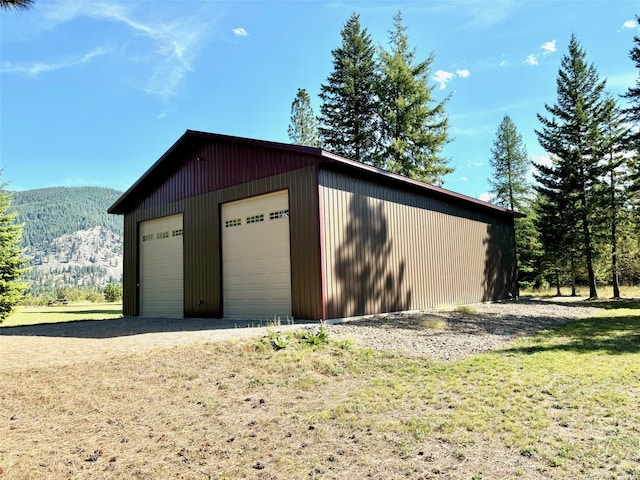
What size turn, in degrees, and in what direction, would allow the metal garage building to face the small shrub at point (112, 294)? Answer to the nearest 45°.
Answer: approximately 90° to its right

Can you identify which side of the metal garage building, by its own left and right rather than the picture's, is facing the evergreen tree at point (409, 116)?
back

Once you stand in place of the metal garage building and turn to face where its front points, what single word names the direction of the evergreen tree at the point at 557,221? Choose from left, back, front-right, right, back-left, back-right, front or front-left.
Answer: back

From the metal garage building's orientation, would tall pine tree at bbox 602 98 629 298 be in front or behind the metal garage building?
behind

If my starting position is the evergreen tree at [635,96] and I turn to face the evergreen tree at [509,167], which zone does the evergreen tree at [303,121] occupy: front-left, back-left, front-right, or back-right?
front-left

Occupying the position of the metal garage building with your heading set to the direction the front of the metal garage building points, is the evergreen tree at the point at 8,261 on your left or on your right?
on your right

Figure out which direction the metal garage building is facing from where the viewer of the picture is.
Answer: facing the viewer and to the left of the viewer

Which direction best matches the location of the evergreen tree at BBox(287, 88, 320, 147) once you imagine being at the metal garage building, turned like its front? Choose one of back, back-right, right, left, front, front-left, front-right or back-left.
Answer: back-right

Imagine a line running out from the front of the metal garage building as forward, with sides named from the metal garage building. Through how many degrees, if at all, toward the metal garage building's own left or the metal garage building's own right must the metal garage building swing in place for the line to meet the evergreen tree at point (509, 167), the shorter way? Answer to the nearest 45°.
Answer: approximately 180°

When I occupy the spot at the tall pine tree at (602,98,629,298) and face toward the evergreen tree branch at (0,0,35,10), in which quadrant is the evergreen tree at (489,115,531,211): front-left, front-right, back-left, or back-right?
back-right

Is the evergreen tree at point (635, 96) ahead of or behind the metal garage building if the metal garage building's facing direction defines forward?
behind
